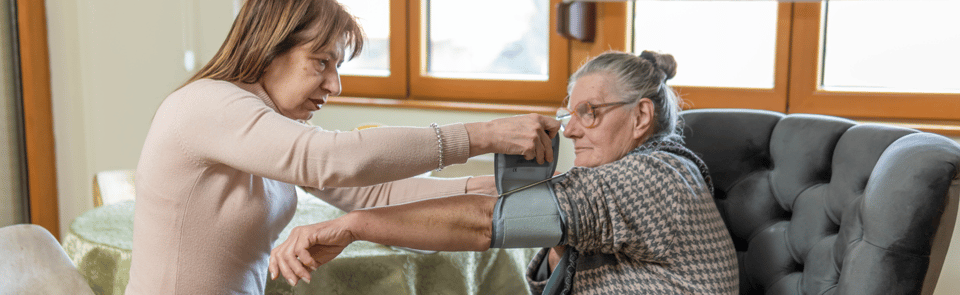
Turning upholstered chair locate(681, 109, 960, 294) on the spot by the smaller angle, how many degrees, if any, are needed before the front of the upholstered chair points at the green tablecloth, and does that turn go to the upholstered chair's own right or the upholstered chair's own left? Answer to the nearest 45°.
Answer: approximately 45° to the upholstered chair's own right

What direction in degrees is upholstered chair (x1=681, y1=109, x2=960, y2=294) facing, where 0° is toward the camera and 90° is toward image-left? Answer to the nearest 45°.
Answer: approximately 45°

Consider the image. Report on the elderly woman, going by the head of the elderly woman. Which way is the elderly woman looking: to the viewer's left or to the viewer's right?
to the viewer's left
